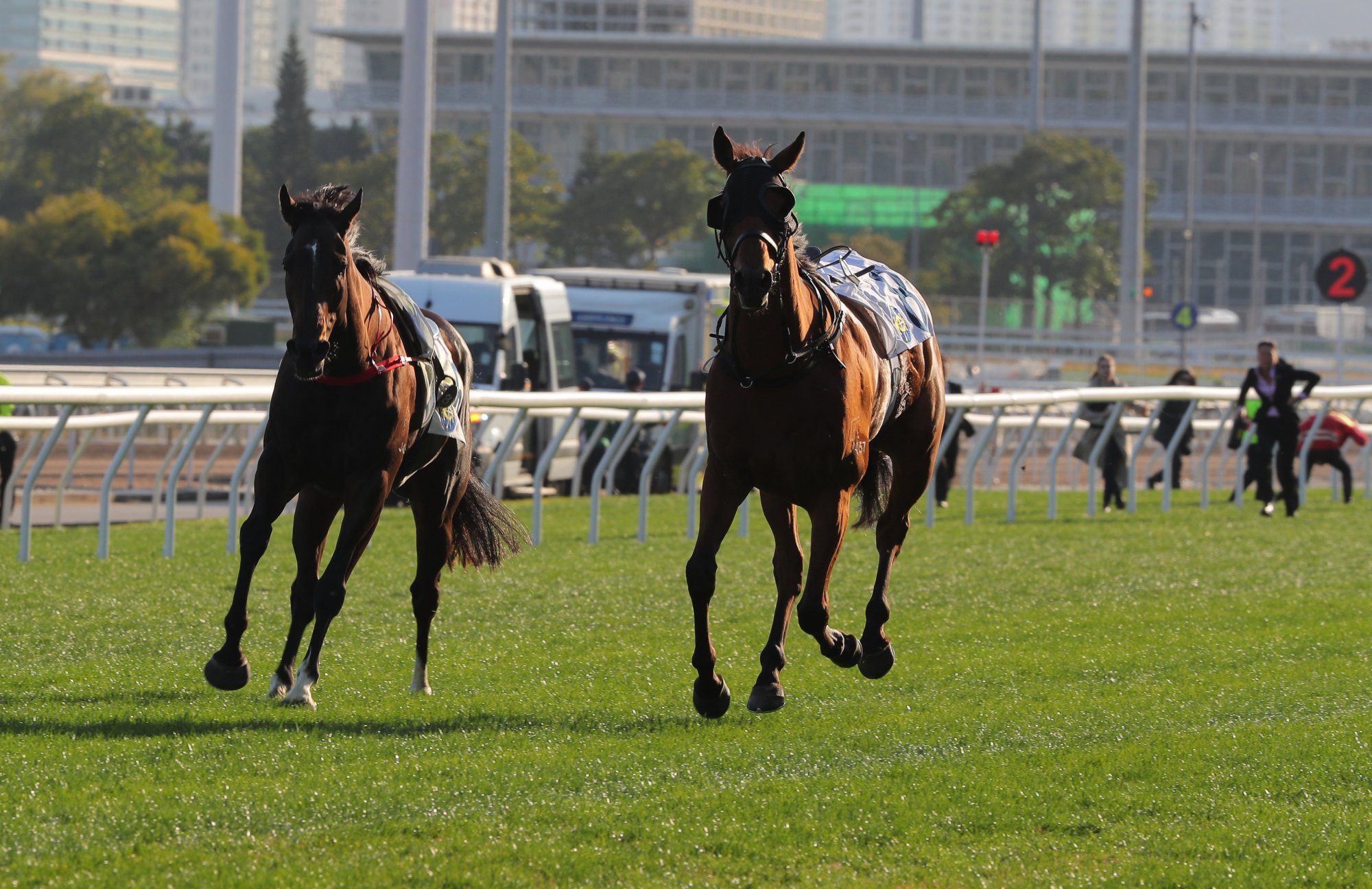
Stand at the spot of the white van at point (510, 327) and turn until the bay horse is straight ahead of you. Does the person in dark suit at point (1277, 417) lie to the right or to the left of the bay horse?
left

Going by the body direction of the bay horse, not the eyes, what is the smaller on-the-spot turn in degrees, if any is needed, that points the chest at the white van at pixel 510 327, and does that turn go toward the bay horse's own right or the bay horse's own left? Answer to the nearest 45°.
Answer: approximately 135° to the bay horse's own right

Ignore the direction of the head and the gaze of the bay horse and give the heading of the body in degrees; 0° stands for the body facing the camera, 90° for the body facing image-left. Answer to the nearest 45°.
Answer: approximately 45°
